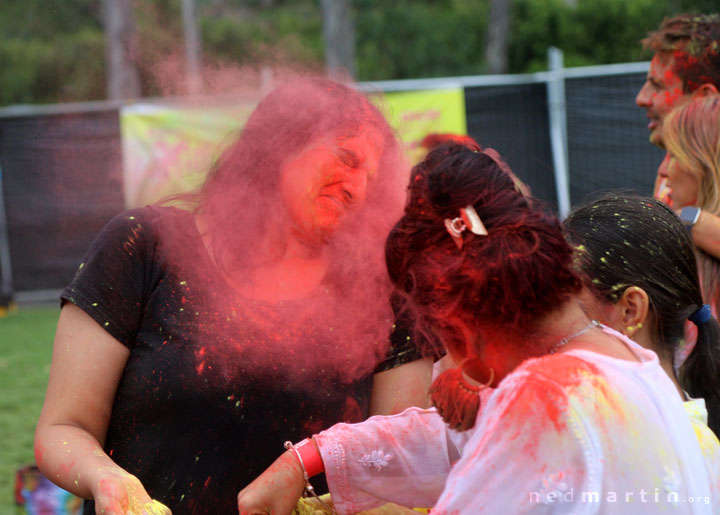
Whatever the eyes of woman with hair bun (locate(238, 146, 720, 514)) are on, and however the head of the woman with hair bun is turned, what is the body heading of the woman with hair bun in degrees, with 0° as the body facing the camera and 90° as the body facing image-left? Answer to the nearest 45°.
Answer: approximately 135°

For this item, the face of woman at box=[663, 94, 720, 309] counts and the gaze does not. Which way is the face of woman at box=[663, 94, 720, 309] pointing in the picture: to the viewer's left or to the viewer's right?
to the viewer's left

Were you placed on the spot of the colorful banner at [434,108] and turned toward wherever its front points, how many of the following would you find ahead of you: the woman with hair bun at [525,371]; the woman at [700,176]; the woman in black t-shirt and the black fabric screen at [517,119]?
3

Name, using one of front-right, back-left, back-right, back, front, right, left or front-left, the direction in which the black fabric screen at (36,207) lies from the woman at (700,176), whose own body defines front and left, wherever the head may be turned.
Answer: front-right

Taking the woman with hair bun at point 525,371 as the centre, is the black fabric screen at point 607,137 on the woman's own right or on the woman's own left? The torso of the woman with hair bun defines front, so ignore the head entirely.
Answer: on the woman's own right

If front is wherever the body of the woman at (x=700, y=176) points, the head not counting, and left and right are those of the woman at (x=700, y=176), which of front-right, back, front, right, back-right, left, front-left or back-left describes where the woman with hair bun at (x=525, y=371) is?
left

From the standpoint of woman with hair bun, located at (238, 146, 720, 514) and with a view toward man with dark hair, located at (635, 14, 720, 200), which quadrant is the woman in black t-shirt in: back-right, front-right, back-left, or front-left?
front-left

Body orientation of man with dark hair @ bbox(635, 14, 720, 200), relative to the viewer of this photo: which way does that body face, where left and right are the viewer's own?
facing to the left of the viewer

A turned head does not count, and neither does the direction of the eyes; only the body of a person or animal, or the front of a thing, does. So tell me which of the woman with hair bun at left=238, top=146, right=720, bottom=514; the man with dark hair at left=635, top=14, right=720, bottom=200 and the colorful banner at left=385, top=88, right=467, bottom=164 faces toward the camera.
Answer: the colorful banner

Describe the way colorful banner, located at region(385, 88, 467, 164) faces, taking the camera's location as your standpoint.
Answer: facing the viewer

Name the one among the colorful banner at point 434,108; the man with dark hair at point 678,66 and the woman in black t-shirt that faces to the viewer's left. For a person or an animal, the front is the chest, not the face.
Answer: the man with dark hair

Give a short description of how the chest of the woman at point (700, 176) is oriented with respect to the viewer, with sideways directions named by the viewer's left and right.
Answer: facing to the left of the viewer

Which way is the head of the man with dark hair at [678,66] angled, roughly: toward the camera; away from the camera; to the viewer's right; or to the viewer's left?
to the viewer's left

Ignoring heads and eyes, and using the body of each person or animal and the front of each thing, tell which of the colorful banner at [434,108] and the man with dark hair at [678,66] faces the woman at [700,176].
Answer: the colorful banner

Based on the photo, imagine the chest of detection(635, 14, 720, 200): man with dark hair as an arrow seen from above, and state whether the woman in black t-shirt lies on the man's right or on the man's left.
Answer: on the man's left
